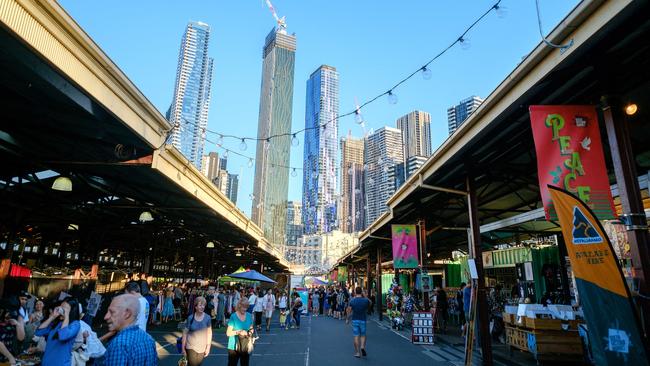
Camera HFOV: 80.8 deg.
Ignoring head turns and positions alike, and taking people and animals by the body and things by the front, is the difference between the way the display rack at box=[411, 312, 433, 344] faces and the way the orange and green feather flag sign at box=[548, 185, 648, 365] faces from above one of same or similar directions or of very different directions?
same or similar directions

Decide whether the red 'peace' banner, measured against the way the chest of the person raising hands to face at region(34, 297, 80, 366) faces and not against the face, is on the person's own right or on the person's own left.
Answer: on the person's own left

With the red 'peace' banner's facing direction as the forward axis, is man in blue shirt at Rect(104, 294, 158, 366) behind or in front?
in front

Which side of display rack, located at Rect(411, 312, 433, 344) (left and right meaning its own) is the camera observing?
front

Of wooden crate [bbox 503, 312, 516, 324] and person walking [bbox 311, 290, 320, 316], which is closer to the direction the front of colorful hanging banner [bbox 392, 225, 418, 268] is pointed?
the wooden crate

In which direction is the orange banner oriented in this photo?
toward the camera

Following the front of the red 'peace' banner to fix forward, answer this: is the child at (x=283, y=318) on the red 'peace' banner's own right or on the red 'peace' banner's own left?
on the red 'peace' banner's own right

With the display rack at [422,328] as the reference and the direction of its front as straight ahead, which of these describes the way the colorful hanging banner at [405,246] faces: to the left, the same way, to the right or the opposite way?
the same way

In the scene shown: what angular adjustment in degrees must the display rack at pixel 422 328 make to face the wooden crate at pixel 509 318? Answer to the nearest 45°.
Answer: approximately 45° to its left

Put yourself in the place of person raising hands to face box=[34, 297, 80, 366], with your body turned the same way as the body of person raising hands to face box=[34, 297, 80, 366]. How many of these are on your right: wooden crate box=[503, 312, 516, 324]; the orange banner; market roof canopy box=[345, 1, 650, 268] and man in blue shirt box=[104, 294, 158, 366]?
0

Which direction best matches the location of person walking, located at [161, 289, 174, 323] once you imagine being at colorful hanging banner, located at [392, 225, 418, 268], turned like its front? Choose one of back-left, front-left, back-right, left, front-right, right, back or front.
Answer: right
